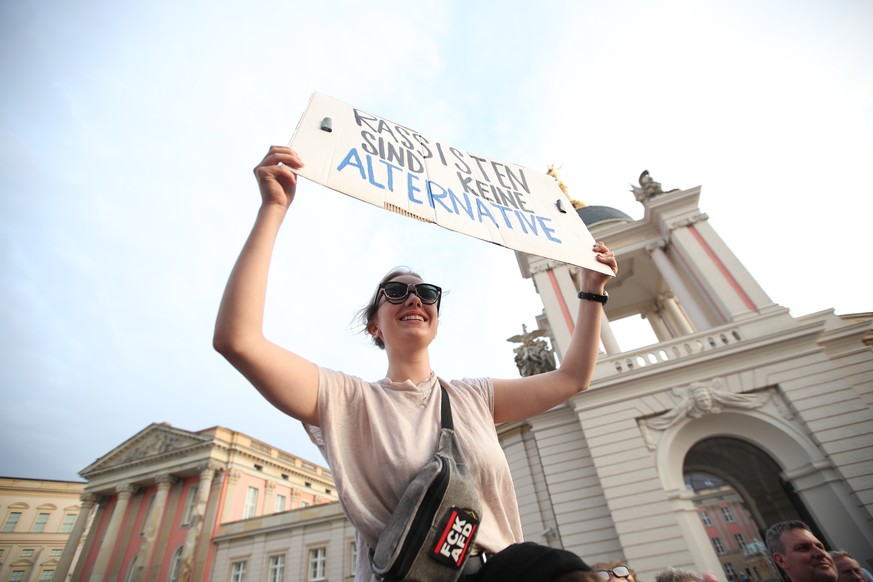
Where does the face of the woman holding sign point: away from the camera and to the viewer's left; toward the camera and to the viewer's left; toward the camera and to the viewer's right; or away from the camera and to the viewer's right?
toward the camera and to the viewer's right

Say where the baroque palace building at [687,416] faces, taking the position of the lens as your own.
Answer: facing the viewer and to the left of the viewer

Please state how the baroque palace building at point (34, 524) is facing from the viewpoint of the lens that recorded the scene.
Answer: facing the viewer

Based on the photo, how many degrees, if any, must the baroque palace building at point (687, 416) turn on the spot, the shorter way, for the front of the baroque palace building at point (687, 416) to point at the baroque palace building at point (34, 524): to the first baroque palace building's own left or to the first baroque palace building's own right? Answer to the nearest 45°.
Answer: approximately 90° to the first baroque palace building's own right

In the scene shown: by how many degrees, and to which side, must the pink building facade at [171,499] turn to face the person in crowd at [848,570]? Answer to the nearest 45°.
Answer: approximately 45° to its left

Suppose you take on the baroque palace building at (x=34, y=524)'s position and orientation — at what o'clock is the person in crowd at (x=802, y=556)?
The person in crowd is roughly at 12 o'clock from the baroque palace building.

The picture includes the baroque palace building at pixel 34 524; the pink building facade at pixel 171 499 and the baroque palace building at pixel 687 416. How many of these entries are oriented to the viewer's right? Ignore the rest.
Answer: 0
